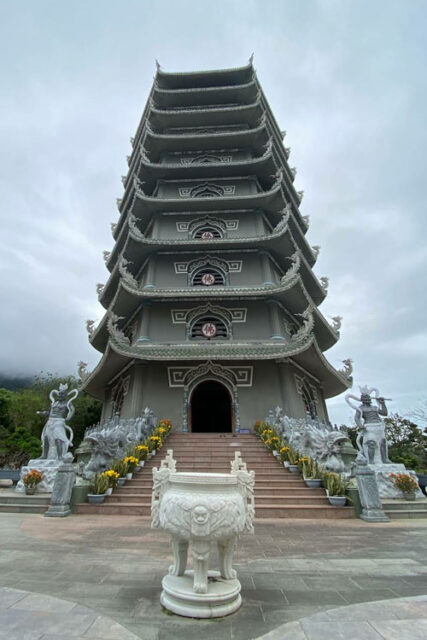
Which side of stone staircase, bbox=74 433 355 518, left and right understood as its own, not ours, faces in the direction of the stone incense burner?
front

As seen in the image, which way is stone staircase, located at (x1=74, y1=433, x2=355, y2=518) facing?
toward the camera

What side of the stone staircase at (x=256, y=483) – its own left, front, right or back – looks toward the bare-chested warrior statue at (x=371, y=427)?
left

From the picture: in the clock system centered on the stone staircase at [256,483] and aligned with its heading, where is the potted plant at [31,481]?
The potted plant is roughly at 3 o'clock from the stone staircase.

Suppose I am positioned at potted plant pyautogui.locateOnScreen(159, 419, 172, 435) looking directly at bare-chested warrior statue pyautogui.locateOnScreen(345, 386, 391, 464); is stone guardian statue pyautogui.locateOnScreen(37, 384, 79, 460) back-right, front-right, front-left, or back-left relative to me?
back-right

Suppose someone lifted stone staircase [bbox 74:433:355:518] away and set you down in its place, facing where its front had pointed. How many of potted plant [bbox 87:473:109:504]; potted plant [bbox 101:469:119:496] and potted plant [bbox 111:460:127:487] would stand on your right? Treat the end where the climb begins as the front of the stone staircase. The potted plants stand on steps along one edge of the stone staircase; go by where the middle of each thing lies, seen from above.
3

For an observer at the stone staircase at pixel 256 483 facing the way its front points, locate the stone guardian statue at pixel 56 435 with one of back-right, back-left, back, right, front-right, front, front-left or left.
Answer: right

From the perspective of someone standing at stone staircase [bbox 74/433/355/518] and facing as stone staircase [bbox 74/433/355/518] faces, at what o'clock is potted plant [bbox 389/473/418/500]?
The potted plant is roughly at 9 o'clock from the stone staircase.
